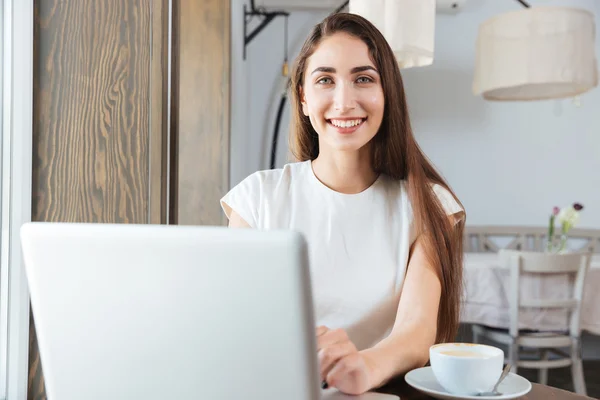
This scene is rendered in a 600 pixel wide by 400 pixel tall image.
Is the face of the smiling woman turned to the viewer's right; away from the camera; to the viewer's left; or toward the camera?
toward the camera

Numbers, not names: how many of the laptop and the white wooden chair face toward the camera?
0

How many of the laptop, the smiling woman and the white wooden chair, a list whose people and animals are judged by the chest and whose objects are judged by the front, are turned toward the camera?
1

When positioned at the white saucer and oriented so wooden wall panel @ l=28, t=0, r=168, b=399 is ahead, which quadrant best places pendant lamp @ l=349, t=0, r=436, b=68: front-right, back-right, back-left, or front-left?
front-right

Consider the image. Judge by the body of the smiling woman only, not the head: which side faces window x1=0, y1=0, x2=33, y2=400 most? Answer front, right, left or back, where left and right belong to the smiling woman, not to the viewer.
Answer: right

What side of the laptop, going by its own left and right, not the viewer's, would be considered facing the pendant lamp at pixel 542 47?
front

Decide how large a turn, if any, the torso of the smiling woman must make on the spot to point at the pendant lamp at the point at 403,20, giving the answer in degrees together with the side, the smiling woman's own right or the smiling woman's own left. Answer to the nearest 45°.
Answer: approximately 180°

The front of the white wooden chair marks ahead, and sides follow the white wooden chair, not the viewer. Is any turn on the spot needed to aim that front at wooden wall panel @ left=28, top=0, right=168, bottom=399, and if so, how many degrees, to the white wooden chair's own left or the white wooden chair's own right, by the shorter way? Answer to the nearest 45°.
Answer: approximately 90° to the white wooden chair's own left

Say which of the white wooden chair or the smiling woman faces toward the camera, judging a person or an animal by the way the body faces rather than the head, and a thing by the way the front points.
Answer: the smiling woman

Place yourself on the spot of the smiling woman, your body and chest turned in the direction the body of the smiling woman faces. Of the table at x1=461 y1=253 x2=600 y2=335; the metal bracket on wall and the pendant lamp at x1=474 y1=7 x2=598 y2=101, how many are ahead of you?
0

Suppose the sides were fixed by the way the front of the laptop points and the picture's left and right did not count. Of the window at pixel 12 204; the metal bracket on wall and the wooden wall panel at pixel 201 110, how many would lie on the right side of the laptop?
0

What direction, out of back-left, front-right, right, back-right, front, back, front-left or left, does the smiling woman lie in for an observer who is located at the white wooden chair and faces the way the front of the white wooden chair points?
back-left

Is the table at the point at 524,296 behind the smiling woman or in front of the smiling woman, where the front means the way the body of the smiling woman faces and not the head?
behind

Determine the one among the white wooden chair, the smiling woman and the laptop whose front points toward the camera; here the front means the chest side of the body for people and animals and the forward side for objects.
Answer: the smiling woman

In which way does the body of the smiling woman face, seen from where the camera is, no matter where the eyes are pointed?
toward the camera

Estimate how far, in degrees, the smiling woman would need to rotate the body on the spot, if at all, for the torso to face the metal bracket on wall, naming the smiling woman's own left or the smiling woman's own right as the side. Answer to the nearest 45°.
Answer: approximately 180°

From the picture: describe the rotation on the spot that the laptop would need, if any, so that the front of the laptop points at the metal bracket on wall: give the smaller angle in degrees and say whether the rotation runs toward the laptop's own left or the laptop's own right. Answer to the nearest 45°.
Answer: approximately 45° to the laptop's own left
